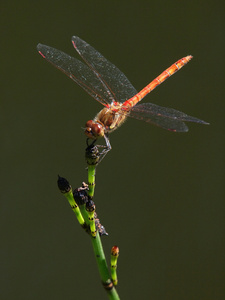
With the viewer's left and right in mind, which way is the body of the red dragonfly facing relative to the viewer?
facing the viewer and to the left of the viewer
